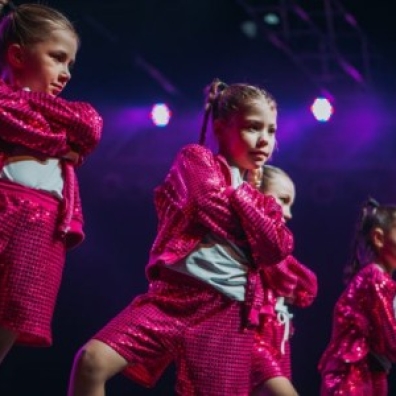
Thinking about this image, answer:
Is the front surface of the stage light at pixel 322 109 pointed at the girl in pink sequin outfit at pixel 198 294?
yes

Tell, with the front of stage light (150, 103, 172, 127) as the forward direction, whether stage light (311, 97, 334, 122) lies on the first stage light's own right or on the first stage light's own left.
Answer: on the first stage light's own left

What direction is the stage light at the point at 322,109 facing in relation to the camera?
toward the camera

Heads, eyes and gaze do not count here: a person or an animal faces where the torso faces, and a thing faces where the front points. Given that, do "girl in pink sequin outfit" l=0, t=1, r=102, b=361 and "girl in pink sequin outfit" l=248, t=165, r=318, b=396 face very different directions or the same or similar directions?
same or similar directions

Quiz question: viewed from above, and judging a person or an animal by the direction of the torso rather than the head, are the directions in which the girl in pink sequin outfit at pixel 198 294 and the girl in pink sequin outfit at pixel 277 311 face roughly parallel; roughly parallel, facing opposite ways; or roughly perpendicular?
roughly parallel

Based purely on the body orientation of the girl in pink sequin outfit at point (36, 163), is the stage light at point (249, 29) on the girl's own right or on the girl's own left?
on the girl's own left

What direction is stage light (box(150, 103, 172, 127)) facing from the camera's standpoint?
toward the camera

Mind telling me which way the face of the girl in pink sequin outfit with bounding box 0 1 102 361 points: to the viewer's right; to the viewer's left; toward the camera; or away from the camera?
to the viewer's right

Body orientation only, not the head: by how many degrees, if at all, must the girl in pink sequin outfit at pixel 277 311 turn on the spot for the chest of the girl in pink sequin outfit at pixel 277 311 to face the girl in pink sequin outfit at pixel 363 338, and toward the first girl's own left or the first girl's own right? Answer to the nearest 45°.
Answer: approximately 90° to the first girl's own left

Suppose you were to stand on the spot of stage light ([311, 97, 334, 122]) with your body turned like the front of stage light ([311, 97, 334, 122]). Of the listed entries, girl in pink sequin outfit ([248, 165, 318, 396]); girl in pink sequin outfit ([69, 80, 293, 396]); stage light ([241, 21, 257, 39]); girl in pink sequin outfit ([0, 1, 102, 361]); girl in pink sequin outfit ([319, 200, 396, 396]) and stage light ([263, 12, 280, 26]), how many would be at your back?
0

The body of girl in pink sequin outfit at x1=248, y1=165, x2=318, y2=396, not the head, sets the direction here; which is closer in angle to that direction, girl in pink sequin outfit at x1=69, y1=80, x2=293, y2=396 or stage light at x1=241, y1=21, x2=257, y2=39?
the girl in pink sequin outfit

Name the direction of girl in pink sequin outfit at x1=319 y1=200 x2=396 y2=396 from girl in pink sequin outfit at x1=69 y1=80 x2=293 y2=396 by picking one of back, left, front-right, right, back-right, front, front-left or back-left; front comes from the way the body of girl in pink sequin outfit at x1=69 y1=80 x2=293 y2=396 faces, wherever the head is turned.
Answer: left

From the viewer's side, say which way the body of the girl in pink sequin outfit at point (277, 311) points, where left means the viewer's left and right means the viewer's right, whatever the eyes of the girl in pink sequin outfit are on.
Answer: facing the viewer and to the right of the viewer

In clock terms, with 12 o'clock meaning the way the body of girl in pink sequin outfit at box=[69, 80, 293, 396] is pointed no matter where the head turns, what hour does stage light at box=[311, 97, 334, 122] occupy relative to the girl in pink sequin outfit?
The stage light is roughly at 8 o'clock from the girl in pink sequin outfit.
